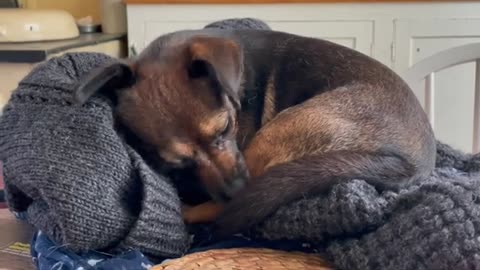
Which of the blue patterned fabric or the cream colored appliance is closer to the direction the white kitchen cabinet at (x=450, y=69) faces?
the blue patterned fabric

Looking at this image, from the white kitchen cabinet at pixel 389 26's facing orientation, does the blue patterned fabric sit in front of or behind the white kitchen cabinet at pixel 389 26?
in front

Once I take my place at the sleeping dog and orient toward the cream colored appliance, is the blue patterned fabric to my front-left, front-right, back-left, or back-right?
back-left

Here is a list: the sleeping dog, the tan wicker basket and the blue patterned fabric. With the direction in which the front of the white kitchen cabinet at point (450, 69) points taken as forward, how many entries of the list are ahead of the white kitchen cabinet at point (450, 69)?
3

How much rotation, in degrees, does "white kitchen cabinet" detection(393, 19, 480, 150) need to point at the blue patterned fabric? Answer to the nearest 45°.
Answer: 0° — it already faces it

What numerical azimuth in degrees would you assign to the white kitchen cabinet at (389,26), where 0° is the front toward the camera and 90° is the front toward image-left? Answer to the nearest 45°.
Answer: approximately 0°

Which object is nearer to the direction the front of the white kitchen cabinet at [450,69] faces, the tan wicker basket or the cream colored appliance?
the tan wicker basket

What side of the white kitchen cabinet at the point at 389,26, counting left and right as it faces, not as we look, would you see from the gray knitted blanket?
front

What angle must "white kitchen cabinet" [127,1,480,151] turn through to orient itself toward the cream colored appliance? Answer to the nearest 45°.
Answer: approximately 90° to its right

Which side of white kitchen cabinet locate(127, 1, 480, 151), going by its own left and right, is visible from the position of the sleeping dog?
front

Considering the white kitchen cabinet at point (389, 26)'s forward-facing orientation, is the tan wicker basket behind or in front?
in front

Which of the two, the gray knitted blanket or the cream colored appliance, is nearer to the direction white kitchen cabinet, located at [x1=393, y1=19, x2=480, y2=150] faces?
the gray knitted blanket
